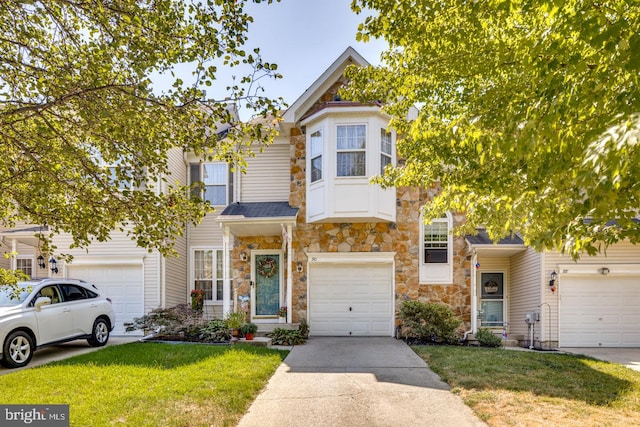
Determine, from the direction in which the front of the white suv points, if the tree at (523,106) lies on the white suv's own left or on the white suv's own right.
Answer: on the white suv's own left

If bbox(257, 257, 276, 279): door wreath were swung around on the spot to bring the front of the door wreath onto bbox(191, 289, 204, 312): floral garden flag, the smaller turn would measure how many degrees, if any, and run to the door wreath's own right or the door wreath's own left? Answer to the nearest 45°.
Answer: approximately 135° to the door wreath's own right

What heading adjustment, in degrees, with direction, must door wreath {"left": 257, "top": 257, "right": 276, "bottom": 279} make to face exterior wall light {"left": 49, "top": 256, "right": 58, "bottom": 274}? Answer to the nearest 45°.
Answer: approximately 90° to its right

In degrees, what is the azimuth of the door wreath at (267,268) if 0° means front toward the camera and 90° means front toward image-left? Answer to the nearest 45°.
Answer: approximately 0°
